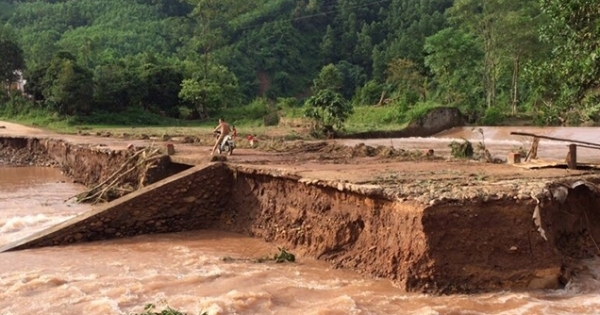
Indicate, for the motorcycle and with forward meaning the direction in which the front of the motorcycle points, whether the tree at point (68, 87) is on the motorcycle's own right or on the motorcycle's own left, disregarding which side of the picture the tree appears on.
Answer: on the motorcycle's own right

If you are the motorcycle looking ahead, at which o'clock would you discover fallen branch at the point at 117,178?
The fallen branch is roughly at 2 o'clock from the motorcycle.

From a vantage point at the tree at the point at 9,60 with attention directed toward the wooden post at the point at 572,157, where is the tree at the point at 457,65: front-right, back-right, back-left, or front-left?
front-left

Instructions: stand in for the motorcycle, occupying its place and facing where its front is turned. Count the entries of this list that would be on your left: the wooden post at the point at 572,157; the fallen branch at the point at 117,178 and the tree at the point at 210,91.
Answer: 1

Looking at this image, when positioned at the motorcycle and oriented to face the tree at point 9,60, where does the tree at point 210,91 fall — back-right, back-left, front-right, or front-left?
front-right
